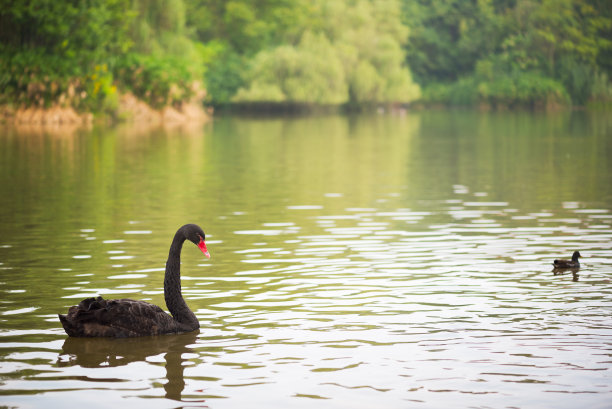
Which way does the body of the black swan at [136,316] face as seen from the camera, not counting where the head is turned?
to the viewer's right
